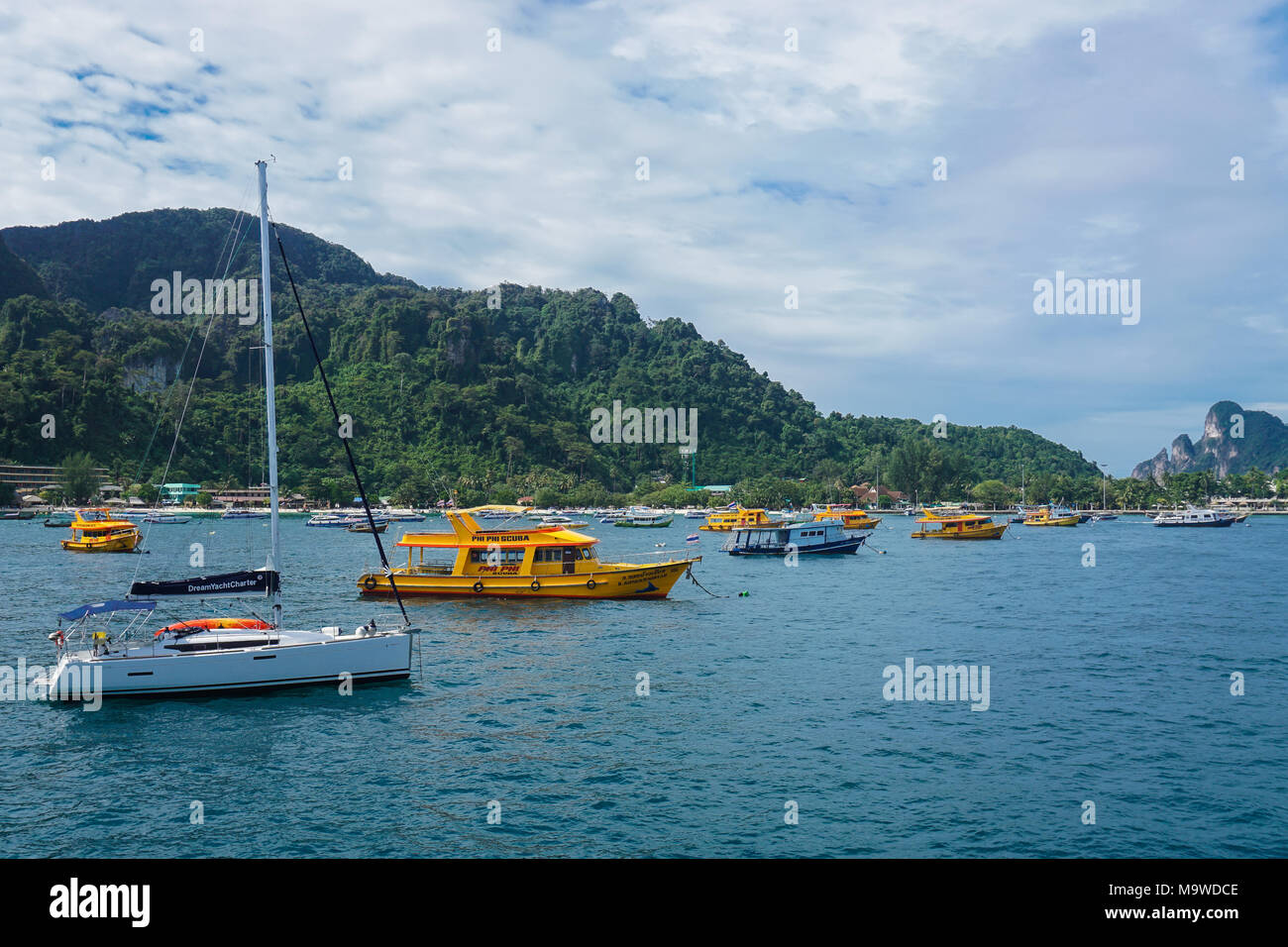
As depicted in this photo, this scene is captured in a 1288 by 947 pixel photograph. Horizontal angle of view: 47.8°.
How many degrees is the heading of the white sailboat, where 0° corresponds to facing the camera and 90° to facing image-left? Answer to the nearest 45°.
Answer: approximately 270°
